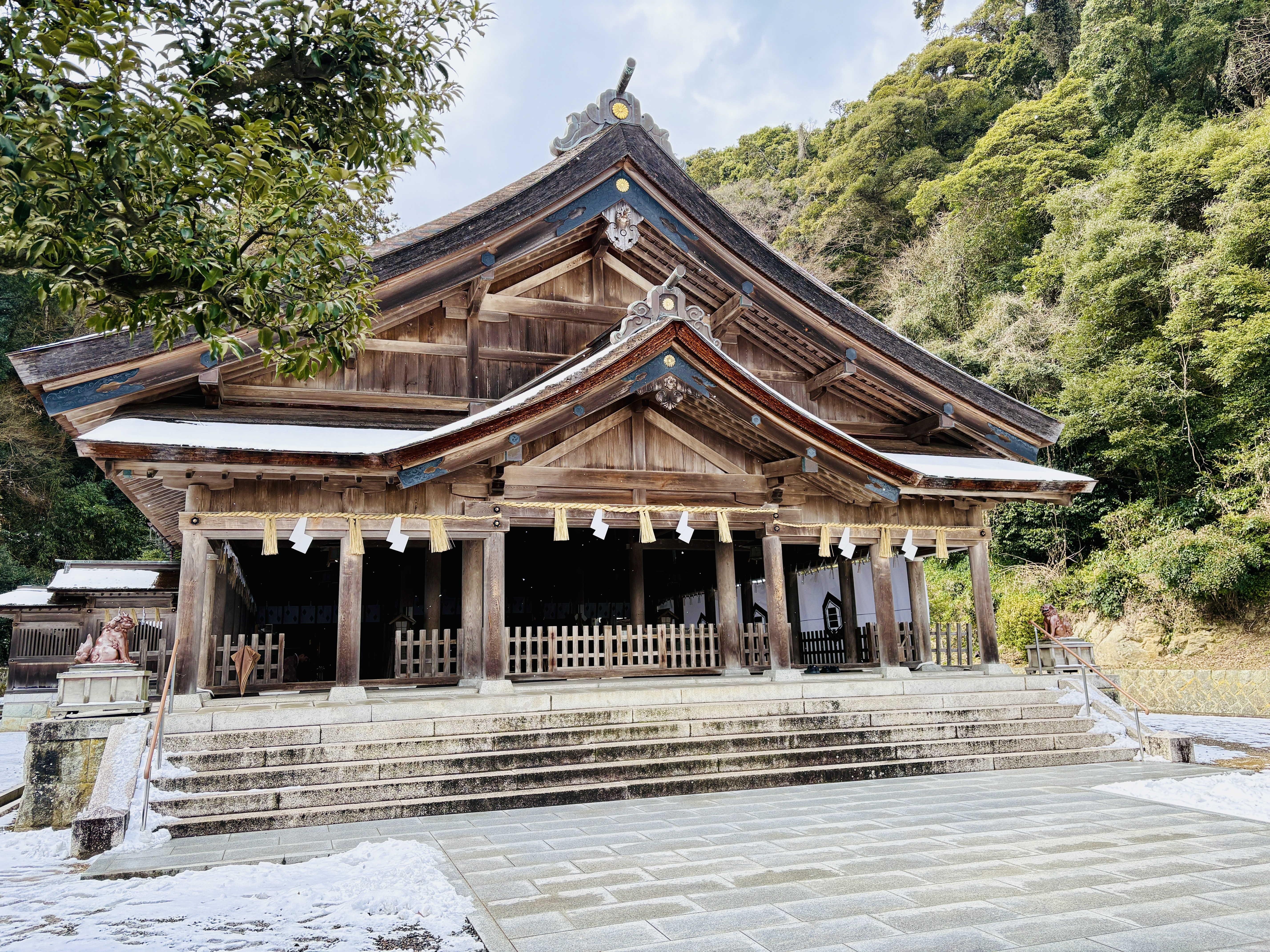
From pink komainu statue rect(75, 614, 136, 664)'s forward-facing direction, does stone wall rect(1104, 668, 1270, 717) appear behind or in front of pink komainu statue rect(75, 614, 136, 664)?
in front

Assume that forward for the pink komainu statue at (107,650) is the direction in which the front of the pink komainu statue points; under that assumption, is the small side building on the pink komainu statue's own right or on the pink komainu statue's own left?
on the pink komainu statue's own left

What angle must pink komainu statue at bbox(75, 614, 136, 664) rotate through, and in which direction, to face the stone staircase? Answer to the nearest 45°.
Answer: approximately 45° to its right

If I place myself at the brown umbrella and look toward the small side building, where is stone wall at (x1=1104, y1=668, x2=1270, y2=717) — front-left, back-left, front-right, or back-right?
back-right

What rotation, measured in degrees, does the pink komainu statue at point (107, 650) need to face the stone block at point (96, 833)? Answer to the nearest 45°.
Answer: approximately 90° to its right

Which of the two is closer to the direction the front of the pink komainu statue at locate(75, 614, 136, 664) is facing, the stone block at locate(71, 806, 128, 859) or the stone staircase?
the stone staircase

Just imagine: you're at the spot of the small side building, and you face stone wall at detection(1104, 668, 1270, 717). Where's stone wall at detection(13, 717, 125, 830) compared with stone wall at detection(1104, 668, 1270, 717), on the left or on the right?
right

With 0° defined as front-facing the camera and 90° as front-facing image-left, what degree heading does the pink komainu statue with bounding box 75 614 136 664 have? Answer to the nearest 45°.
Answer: approximately 270°
